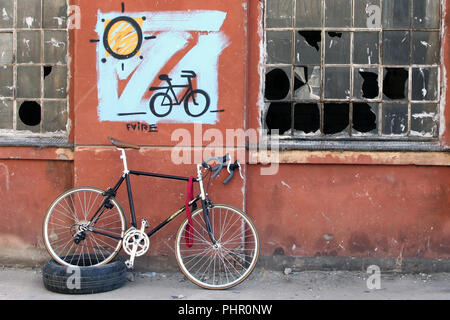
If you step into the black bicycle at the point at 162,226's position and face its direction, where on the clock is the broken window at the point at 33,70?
The broken window is roughly at 7 o'clock from the black bicycle.

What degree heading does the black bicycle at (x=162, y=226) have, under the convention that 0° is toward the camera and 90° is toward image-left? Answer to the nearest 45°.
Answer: approximately 270°

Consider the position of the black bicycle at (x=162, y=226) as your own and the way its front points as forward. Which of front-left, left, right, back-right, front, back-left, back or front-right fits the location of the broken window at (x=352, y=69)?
front
